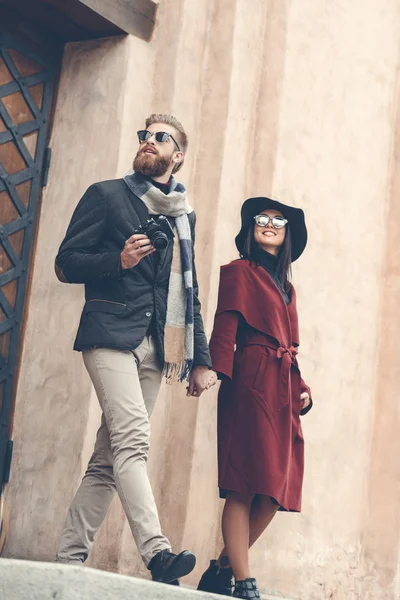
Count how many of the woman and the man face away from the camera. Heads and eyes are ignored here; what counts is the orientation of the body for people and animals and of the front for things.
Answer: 0

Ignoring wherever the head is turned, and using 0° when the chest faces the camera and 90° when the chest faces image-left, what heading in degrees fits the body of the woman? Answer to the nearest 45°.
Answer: approximately 315°

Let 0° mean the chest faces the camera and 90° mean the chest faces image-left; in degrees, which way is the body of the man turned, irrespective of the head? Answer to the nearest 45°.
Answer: approximately 315°

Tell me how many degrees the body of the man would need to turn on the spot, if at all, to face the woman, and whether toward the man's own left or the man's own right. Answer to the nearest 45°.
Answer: approximately 90° to the man's own left

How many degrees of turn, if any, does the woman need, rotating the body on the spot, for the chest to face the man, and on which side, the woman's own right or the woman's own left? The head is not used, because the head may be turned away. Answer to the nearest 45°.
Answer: approximately 90° to the woman's own right
